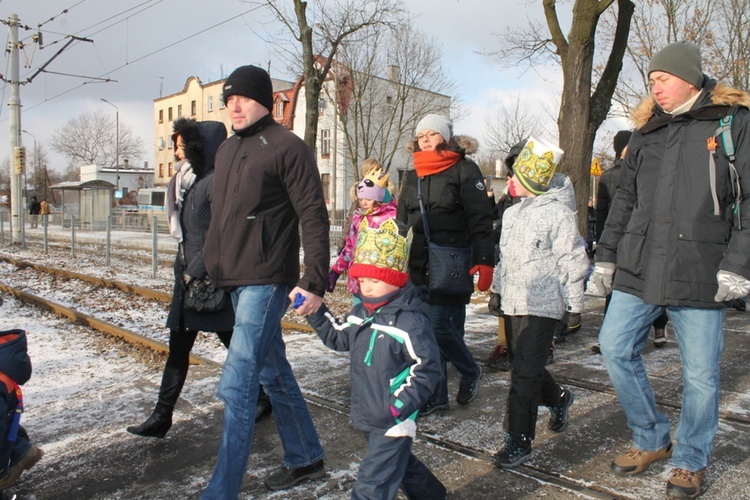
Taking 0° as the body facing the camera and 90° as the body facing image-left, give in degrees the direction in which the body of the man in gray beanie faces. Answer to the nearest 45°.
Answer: approximately 45°

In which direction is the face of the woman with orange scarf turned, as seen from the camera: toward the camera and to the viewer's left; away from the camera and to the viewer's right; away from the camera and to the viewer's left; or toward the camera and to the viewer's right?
toward the camera and to the viewer's left

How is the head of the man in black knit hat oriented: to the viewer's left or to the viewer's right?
to the viewer's left

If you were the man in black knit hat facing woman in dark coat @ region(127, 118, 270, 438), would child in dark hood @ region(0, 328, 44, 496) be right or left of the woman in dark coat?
left

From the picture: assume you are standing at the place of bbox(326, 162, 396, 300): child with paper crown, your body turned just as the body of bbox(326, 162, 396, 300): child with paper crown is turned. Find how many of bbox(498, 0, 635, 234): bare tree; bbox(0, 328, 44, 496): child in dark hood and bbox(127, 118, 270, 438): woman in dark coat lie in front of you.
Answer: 2

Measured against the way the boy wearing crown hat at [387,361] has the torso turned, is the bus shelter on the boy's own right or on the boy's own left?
on the boy's own right

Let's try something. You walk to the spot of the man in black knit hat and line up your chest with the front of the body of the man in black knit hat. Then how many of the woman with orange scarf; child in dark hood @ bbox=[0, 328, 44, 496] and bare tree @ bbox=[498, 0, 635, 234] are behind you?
2

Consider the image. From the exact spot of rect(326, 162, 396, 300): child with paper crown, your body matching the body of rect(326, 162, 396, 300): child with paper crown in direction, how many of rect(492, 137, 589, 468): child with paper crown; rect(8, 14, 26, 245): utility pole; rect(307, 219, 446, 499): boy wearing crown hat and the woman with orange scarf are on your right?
1

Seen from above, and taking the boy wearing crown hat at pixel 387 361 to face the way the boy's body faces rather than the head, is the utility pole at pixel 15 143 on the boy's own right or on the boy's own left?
on the boy's own right

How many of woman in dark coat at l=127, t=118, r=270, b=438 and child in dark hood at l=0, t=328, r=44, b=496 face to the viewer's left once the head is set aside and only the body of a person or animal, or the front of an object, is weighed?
2

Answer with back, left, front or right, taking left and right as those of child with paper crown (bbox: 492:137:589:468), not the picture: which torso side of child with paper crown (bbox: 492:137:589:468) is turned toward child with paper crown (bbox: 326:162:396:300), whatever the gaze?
right

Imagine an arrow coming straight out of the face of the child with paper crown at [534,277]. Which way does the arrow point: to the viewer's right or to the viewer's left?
to the viewer's left

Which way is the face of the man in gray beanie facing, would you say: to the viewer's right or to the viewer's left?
to the viewer's left

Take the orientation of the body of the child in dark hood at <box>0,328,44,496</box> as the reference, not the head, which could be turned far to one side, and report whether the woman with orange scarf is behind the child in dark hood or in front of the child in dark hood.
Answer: behind

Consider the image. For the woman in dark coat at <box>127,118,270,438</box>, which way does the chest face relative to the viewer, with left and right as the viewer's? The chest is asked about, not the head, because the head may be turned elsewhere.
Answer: facing to the left of the viewer

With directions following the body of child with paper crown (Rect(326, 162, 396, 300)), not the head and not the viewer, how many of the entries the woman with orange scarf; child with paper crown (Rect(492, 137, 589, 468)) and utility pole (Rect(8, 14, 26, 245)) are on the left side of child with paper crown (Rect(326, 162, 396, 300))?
2

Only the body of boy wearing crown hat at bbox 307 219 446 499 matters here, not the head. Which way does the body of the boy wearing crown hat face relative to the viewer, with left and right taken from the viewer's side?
facing the viewer and to the left of the viewer

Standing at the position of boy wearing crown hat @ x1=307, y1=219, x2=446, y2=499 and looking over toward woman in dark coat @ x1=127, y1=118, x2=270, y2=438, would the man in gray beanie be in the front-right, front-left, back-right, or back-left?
back-right
